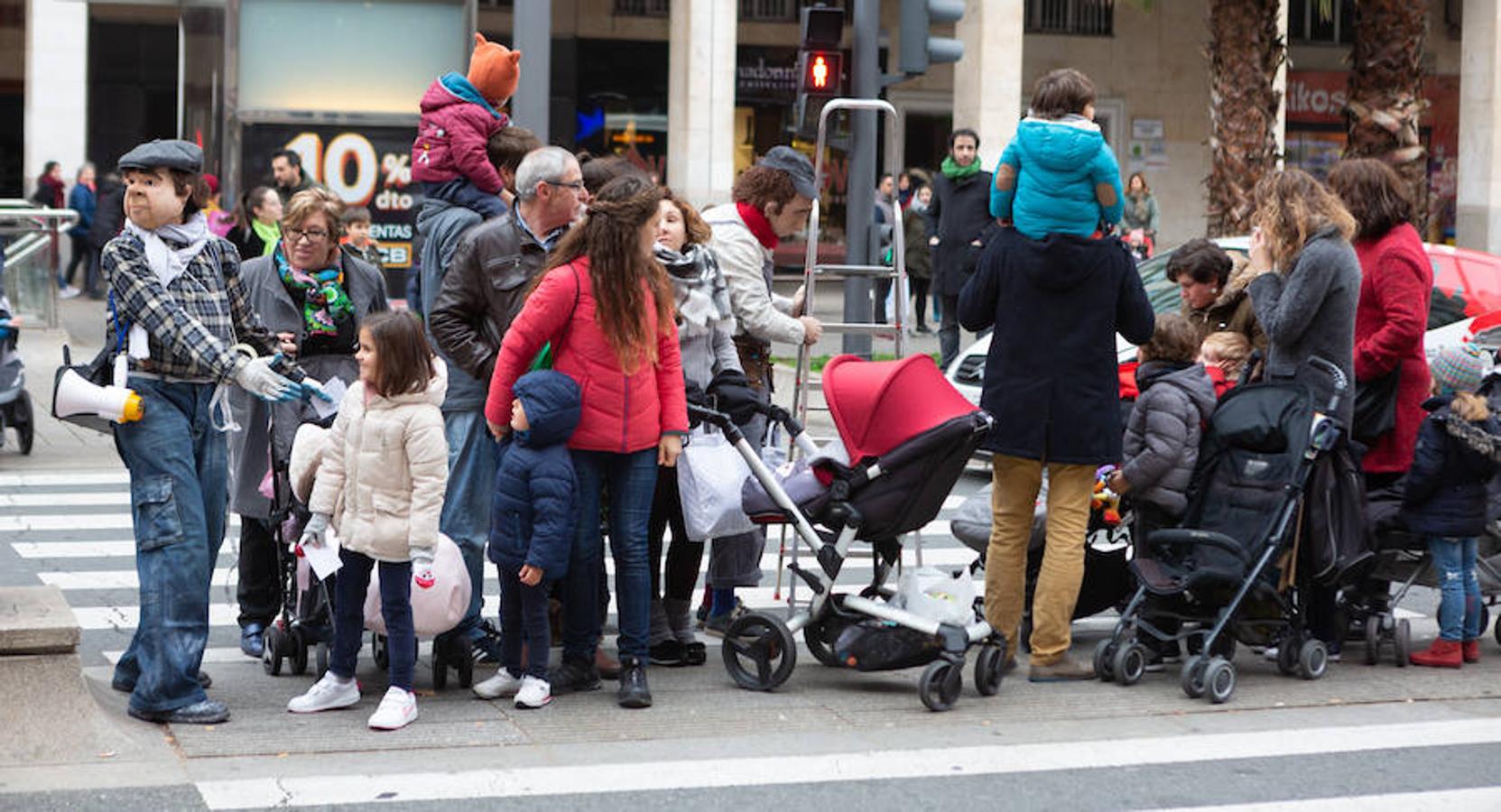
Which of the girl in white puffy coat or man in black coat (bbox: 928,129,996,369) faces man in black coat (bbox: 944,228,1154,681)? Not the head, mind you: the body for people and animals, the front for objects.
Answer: man in black coat (bbox: 928,129,996,369)

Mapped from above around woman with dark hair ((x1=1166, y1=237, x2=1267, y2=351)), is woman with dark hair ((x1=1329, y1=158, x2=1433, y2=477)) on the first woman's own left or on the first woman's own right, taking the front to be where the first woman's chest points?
on the first woman's own left

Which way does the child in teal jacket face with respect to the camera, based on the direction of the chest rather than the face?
away from the camera

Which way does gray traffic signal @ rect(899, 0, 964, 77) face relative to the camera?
to the viewer's right

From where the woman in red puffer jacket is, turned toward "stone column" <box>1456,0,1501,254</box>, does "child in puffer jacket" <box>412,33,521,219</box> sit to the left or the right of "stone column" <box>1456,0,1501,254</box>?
left

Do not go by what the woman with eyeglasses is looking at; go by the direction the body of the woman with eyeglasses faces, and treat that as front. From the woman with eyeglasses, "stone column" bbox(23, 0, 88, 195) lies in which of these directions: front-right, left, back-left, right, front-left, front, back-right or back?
back
